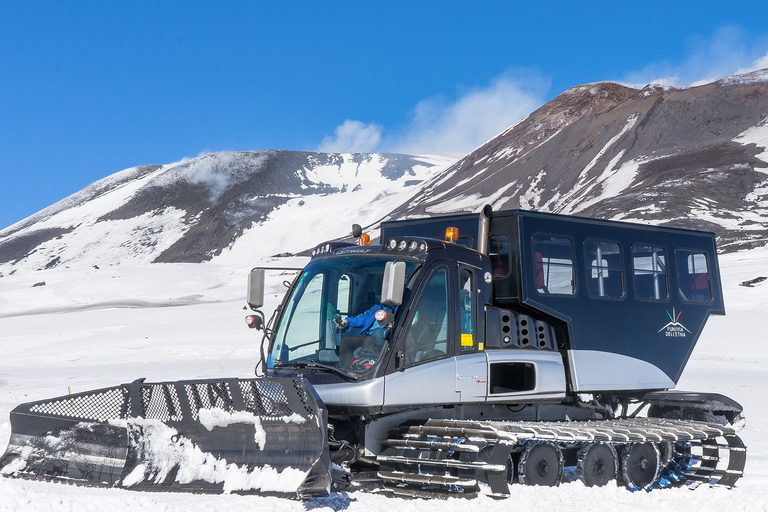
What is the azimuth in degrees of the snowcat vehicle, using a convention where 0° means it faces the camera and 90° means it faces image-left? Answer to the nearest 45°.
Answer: approximately 45°
